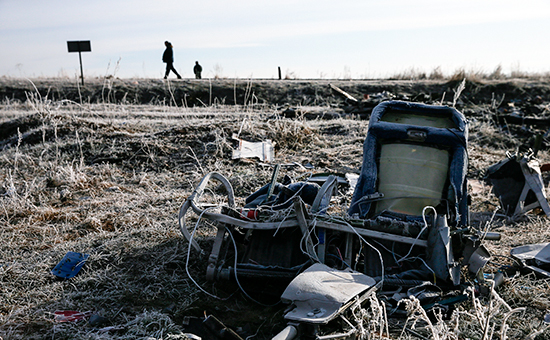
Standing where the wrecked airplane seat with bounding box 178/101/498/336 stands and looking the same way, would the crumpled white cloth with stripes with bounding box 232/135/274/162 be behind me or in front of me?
in front

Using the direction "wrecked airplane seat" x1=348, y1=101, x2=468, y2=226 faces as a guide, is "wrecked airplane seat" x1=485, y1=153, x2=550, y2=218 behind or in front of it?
in front
